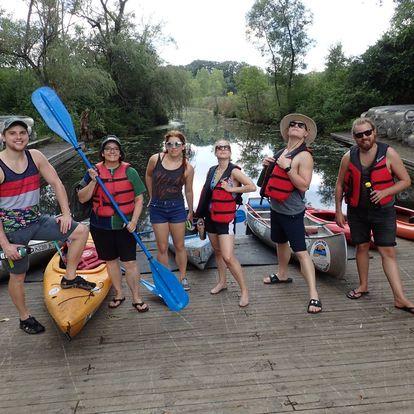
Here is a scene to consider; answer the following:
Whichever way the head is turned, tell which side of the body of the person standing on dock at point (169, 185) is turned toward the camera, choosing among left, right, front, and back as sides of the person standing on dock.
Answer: front

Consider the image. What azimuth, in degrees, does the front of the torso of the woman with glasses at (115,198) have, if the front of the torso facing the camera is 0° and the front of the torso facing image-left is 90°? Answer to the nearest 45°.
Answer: approximately 0°

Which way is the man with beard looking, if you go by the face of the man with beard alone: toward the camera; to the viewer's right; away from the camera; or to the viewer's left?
toward the camera

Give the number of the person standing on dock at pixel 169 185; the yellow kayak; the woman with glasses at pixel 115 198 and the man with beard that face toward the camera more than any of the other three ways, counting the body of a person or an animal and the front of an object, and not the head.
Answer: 4

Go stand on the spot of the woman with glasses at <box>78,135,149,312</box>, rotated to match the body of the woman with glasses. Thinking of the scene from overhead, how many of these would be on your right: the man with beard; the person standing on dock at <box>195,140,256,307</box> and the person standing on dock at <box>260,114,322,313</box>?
0

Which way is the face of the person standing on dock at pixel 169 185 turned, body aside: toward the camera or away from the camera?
toward the camera

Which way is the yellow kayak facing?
toward the camera

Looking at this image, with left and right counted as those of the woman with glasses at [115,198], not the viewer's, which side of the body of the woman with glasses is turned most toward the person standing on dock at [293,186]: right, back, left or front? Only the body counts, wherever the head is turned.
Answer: left

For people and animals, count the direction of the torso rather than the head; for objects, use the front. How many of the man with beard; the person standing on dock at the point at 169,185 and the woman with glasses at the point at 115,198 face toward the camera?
3

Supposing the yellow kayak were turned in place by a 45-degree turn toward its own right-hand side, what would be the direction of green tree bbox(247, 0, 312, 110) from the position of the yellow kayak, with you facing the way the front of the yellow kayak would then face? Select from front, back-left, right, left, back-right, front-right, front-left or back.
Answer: back

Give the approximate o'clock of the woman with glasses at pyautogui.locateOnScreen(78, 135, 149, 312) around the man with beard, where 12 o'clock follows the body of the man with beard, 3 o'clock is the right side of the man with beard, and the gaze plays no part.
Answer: The woman with glasses is roughly at 2 o'clock from the man with beard.

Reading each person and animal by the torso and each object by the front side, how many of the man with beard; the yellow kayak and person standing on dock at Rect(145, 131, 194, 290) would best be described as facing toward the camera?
3

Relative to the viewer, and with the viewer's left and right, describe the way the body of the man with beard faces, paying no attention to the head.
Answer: facing the viewer

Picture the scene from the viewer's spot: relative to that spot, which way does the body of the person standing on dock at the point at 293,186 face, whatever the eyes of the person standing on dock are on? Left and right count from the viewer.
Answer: facing the viewer and to the left of the viewer

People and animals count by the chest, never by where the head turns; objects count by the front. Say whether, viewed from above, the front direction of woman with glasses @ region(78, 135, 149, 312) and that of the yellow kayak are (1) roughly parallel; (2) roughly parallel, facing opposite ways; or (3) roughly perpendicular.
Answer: roughly parallel

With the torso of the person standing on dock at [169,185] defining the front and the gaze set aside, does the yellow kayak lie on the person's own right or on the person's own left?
on the person's own right

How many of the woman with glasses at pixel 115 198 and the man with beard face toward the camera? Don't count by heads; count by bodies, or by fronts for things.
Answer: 2

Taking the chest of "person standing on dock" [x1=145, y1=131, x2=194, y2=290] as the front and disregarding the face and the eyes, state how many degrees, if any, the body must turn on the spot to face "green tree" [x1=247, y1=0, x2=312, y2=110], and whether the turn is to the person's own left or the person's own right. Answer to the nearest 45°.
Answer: approximately 180°
